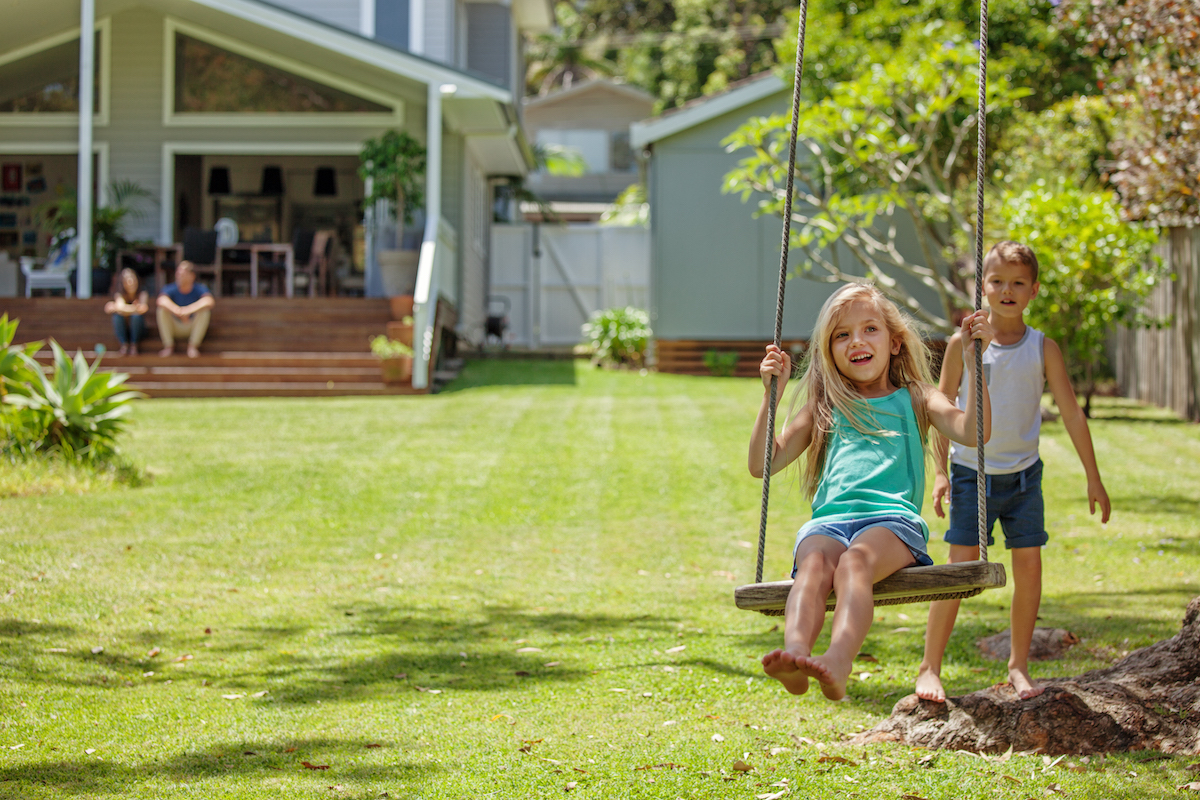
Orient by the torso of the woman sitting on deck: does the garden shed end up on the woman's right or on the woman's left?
on the woman's left

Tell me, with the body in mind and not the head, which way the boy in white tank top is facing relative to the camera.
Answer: toward the camera

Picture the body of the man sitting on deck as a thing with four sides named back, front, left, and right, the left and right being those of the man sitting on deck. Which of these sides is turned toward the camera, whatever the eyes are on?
front

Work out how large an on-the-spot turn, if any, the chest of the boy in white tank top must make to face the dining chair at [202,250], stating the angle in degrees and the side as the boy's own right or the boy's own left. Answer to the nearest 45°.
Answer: approximately 135° to the boy's own right

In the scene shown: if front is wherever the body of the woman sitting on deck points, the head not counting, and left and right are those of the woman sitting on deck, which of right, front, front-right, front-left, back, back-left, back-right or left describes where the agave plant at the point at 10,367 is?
front

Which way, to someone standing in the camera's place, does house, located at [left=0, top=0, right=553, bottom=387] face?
facing the viewer

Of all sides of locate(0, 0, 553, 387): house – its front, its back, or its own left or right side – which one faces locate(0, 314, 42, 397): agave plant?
front
